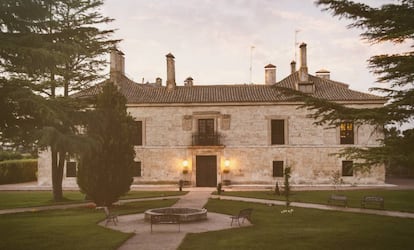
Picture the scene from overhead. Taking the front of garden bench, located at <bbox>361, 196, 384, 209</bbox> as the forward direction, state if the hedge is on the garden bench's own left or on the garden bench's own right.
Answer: on the garden bench's own right

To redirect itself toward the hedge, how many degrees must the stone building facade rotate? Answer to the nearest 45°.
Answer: approximately 90° to its right

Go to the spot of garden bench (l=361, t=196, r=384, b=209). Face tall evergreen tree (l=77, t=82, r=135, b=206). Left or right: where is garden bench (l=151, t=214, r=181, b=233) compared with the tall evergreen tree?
left

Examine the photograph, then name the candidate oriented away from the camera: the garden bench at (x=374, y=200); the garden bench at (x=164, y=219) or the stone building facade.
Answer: the garden bench at (x=164, y=219)

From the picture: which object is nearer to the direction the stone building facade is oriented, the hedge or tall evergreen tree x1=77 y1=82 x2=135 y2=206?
the tall evergreen tree

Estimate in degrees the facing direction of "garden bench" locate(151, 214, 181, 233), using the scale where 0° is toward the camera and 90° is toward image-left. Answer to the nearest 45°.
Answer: approximately 180°

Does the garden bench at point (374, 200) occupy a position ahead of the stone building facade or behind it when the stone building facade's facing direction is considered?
ahead

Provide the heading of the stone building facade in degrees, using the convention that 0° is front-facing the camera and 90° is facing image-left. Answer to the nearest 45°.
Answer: approximately 0°

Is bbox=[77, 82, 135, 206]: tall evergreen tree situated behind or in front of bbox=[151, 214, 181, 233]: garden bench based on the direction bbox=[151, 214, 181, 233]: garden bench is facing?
in front
